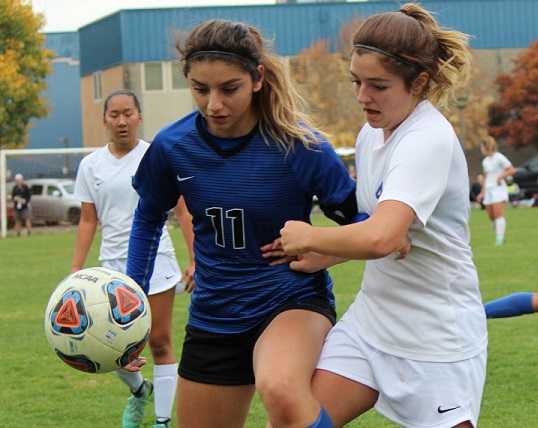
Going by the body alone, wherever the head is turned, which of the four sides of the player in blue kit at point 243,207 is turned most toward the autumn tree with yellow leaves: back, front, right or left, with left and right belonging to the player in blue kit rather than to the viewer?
back

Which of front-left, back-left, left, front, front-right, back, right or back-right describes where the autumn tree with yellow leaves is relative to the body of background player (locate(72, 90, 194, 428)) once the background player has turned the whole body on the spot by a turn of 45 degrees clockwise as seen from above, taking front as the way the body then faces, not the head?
back-right

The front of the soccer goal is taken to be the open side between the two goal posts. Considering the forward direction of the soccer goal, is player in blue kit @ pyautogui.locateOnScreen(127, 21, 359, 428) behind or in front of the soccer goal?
in front

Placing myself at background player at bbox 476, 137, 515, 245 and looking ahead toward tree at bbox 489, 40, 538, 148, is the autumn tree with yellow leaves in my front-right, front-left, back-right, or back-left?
front-left

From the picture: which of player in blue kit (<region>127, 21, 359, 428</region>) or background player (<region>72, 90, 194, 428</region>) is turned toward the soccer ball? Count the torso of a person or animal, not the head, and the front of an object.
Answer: the background player

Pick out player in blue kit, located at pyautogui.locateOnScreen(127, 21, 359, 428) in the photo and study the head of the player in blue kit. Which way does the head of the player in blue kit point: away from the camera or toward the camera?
toward the camera

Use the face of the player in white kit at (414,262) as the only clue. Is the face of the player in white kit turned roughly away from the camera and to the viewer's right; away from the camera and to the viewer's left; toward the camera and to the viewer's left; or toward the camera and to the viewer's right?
toward the camera and to the viewer's left

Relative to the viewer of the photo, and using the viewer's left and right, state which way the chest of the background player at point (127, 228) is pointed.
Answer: facing the viewer

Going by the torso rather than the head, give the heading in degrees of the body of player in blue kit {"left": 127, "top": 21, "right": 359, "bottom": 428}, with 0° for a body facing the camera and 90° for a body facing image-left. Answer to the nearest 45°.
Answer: approximately 0°

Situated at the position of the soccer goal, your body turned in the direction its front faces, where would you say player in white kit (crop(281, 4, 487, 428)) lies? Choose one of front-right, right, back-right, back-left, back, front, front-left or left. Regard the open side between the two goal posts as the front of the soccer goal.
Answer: front

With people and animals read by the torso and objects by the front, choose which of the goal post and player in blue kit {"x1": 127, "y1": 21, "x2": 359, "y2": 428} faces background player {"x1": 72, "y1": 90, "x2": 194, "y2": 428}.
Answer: the goal post

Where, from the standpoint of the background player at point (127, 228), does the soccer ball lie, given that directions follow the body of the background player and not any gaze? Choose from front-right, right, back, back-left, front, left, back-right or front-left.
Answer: front
